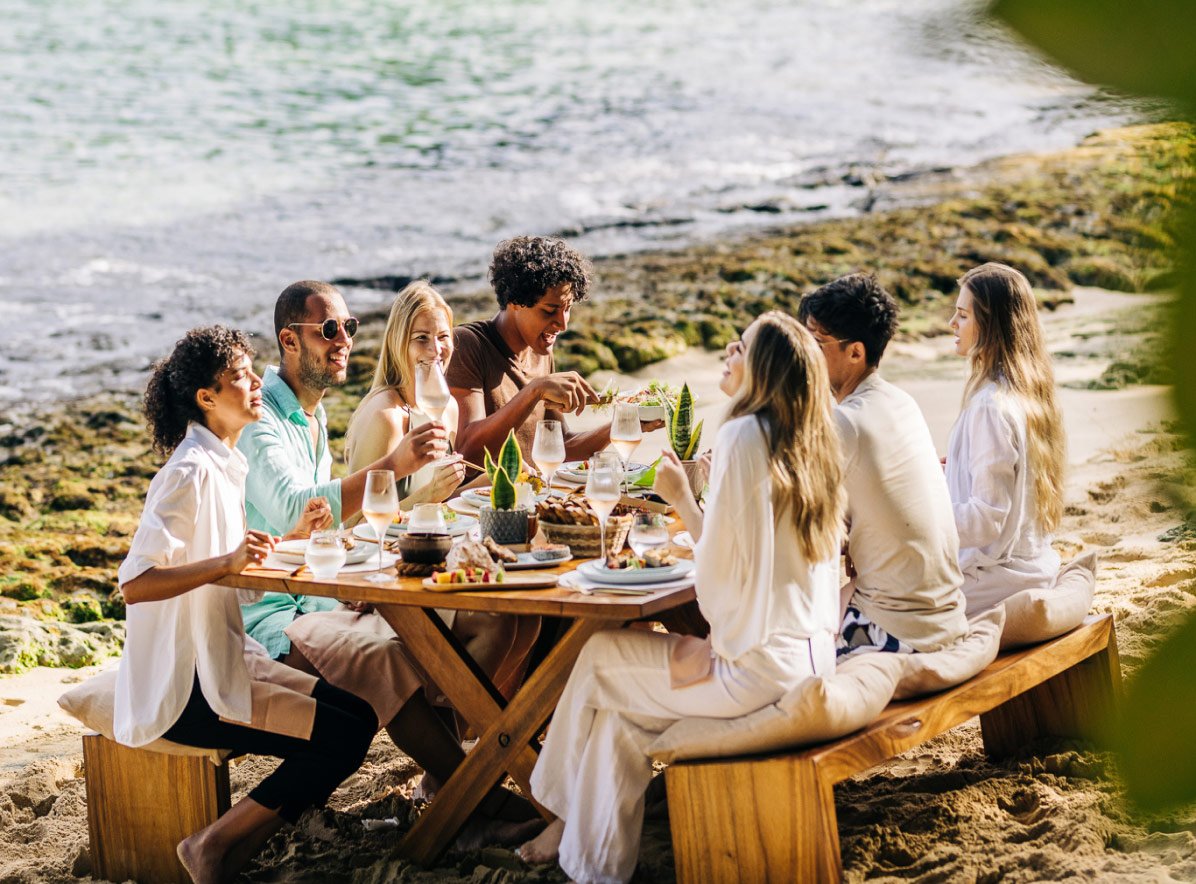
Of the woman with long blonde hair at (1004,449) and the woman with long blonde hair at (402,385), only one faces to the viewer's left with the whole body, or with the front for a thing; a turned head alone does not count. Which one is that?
the woman with long blonde hair at (1004,449)

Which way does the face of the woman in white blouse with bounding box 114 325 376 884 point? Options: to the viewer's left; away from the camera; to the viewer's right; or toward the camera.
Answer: to the viewer's right

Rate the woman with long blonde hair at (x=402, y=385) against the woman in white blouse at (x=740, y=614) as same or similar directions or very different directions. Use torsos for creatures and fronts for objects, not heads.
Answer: very different directions

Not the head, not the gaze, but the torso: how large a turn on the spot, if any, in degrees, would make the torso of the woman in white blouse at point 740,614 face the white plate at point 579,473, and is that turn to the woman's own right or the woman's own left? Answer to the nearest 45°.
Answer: approximately 45° to the woman's own right

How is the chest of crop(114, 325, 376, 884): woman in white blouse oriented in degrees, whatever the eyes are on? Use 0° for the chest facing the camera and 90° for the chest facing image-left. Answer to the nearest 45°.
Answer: approximately 270°

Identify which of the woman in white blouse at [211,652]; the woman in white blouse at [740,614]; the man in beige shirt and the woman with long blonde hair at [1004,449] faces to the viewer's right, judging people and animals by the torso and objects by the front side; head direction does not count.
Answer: the woman in white blouse at [211,652]

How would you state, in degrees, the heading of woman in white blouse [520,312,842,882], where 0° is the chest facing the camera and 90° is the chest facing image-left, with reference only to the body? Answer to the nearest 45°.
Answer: approximately 135°

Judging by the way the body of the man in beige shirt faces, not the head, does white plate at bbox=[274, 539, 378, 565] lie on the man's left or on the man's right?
on the man's left

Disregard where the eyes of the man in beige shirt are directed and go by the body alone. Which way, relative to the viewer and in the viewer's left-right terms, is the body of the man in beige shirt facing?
facing away from the viewer and to the left of the viewer

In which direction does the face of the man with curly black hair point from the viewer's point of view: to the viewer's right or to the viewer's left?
to the viewer's right

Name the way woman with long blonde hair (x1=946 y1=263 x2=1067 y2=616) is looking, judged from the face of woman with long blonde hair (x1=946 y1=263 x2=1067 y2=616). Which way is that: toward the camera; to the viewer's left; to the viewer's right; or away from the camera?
to the viewer's left
